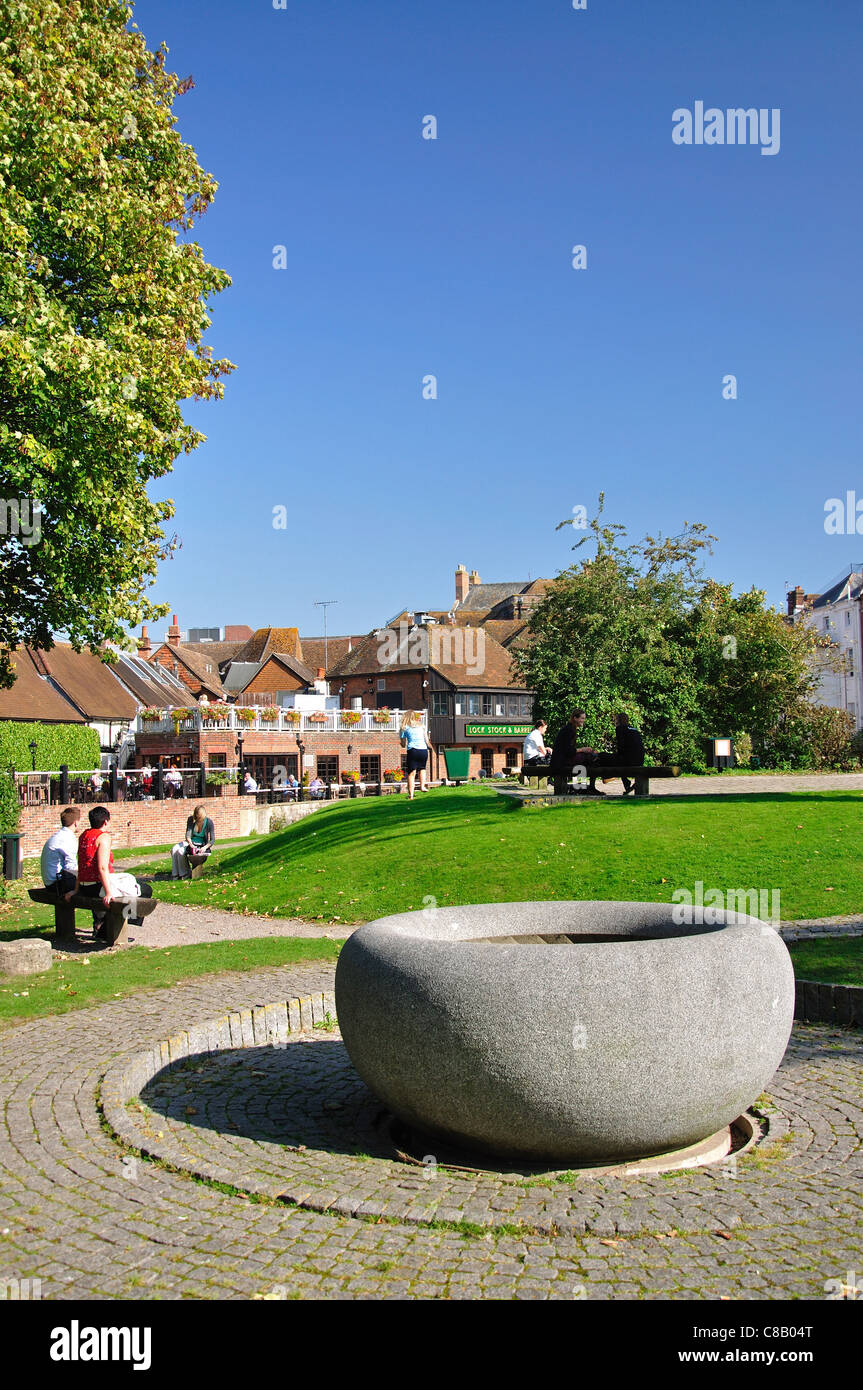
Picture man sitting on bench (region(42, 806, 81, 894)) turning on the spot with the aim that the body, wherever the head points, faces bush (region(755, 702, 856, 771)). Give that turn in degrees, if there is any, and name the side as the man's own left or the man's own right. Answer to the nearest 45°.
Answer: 0° — they already face it

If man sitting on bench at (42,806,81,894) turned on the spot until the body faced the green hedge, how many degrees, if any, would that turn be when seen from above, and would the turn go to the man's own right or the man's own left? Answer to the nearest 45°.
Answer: approximately 45° to the man's own left

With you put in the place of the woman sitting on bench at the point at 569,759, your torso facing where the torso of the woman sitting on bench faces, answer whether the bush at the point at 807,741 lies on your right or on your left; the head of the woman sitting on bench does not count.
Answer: on your left

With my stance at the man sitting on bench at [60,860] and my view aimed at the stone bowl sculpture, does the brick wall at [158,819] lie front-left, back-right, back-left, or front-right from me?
back-left

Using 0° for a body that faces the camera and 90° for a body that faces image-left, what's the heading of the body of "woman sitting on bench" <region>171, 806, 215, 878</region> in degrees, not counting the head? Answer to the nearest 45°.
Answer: approximately 45°
